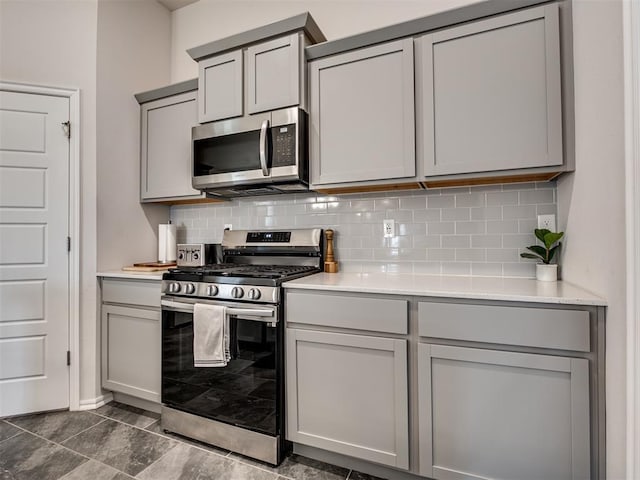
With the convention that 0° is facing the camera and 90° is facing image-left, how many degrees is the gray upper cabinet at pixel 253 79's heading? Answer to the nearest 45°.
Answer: approximately 45°

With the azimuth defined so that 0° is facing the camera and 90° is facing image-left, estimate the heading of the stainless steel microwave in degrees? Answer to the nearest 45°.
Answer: approximately 45°

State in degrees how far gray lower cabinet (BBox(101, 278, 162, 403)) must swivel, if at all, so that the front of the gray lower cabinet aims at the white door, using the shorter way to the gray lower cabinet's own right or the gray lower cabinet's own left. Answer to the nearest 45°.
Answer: approximately 90° to the gray lower cabinet's own right

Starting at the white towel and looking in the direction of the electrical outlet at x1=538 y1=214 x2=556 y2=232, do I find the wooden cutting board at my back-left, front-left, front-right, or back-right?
back-left

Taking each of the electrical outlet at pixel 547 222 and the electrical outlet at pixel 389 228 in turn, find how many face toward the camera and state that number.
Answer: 2

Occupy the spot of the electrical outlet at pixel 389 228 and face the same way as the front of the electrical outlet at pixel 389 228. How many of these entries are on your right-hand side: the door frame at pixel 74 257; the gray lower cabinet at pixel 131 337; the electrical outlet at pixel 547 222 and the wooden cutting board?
3

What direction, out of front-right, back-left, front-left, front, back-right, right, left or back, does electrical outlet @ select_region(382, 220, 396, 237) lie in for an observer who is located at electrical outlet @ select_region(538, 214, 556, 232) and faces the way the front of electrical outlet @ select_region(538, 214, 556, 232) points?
right
